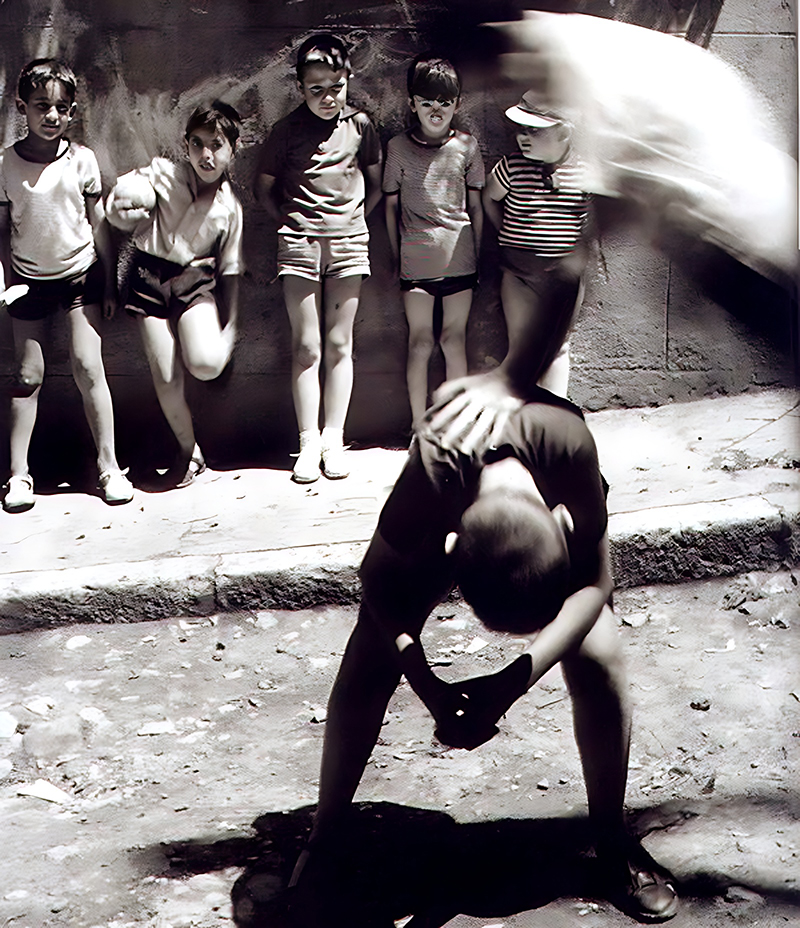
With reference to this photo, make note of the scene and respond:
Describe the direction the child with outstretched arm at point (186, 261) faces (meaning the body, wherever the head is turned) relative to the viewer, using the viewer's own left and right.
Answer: facing the viewer

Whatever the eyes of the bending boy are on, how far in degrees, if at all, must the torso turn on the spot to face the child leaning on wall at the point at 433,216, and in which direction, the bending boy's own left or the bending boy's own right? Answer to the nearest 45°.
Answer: approximately 180°

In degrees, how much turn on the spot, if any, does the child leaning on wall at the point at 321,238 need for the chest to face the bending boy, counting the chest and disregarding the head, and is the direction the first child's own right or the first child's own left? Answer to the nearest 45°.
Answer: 0° — they already face them

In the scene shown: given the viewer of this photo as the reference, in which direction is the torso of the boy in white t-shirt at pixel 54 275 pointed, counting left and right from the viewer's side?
facing the viewer

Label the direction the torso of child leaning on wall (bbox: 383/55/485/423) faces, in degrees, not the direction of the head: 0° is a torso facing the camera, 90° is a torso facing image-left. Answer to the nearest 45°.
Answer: approximately 0°

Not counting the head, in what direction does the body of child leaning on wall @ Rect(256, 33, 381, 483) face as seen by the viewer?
toward the camera

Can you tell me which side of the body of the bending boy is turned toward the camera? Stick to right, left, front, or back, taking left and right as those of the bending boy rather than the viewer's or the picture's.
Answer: front

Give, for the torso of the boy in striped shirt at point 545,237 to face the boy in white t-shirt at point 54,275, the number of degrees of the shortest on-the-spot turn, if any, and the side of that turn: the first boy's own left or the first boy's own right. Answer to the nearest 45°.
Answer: approximately 135° to the first boy's own right
